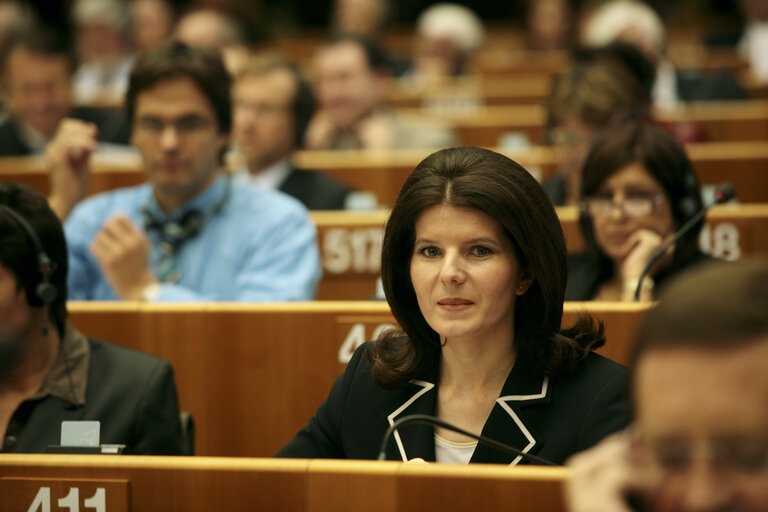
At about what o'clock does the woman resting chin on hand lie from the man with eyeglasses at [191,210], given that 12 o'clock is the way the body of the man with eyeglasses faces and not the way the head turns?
The woman resting chin on hand is roughly at 10 o'clock from the man with eyeglasses.

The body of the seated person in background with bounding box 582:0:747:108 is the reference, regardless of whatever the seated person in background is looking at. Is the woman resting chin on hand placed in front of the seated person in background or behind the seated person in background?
in front

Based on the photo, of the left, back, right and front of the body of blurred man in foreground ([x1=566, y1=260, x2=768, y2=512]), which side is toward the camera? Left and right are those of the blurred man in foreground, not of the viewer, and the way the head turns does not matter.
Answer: front

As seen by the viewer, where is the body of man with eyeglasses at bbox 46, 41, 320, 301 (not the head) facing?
toward the camera

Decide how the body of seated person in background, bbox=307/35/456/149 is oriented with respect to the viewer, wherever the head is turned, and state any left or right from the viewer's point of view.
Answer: facing the viewer and to the left of the viewer

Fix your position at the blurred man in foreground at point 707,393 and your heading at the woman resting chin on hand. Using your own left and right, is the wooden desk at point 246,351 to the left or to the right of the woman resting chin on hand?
left
